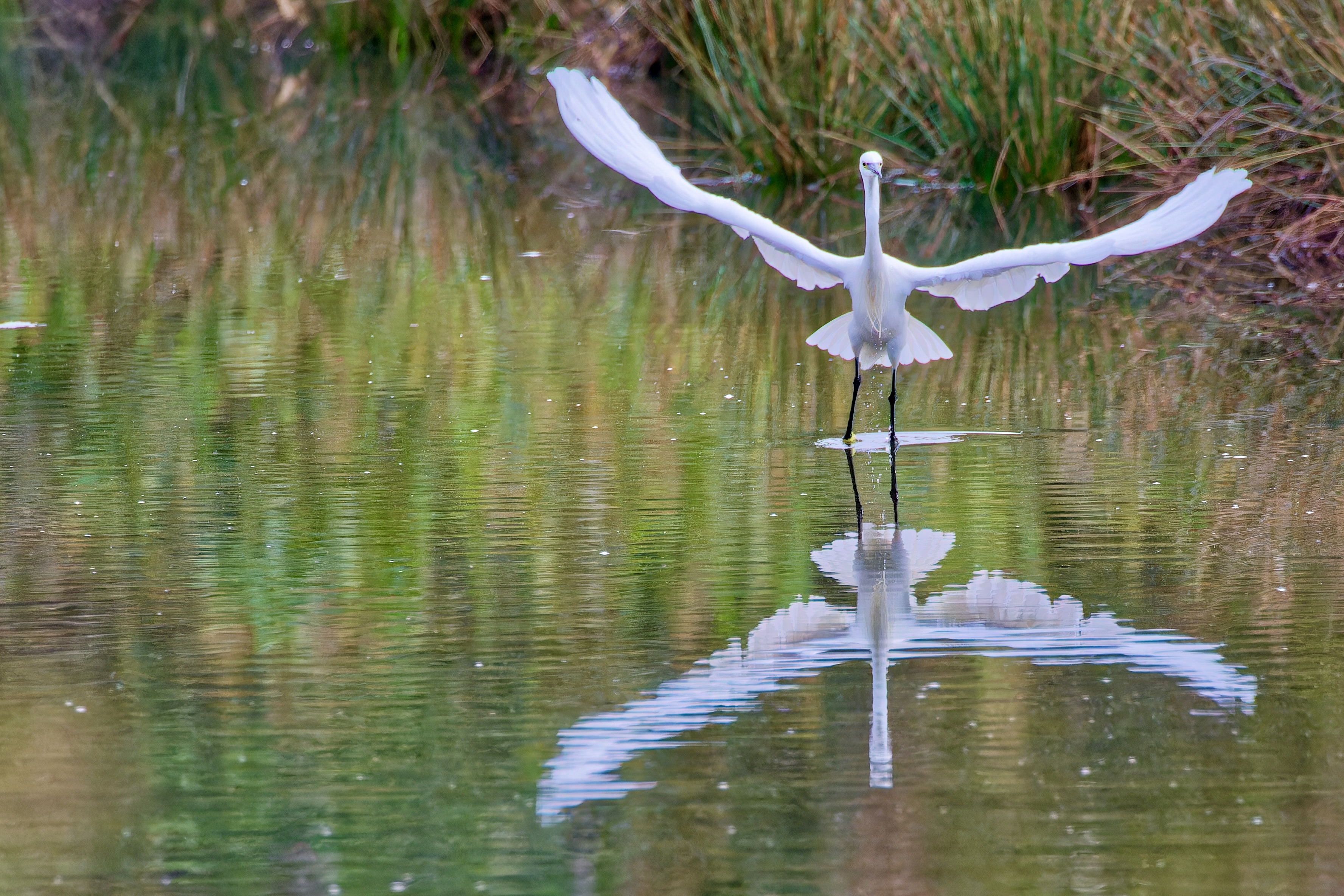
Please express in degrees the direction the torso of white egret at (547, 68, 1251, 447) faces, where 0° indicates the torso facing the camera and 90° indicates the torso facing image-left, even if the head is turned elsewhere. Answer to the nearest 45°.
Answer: approximately 0°
